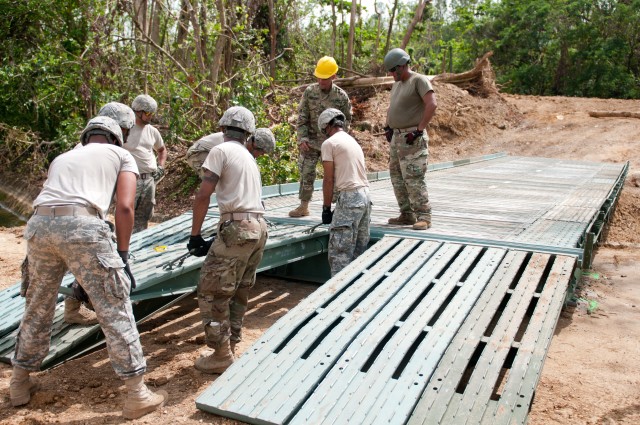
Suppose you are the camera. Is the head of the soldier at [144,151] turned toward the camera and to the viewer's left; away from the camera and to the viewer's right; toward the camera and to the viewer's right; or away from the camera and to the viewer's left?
toward the camera and to the viewer's right

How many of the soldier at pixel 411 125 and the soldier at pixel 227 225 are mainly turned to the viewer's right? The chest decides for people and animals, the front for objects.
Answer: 0

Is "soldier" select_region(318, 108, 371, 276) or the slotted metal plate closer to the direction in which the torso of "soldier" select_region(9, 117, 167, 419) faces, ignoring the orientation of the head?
the soldier

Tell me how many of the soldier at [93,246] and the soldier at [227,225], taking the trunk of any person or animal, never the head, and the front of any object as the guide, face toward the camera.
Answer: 0

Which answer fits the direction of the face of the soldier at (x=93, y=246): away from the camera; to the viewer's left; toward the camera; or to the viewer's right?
away from the camera

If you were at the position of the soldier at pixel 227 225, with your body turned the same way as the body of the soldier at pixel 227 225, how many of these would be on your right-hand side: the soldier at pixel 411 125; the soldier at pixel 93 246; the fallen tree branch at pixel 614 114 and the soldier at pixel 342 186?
3

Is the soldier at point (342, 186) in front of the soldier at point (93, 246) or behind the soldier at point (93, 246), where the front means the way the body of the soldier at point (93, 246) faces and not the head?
in front

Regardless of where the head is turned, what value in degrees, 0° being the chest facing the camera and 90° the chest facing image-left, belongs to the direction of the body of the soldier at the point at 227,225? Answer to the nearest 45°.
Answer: approximately 135°

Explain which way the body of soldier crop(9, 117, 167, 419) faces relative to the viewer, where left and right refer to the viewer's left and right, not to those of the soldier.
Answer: facing away from the viewer and to the right of the viewer

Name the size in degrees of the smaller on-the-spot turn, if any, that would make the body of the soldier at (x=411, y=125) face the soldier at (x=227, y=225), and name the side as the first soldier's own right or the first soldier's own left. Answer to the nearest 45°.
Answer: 0° — they already face them

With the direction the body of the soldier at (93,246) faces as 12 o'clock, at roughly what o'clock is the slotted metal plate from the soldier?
The slotted metal plate is roughly at 2 o'clock from the soldier.

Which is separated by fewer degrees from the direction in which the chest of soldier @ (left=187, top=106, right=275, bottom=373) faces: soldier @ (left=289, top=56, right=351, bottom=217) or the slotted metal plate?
the soldier

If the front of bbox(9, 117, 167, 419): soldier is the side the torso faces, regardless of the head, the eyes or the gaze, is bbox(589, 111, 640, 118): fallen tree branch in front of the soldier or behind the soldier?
in front

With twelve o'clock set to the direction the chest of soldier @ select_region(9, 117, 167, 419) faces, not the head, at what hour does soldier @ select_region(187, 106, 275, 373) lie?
soldier @ select_region(187, 106, 275, 373) is roughly at 1 o'clock from soldier @ select_region(9, 117, 167, 419).

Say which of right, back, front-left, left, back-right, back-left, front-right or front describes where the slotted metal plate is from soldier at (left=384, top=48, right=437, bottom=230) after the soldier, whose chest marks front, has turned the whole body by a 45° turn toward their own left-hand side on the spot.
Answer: front

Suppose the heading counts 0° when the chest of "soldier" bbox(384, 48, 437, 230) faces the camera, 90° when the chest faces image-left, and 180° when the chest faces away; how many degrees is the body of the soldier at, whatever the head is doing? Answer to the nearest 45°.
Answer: approximately 45°
